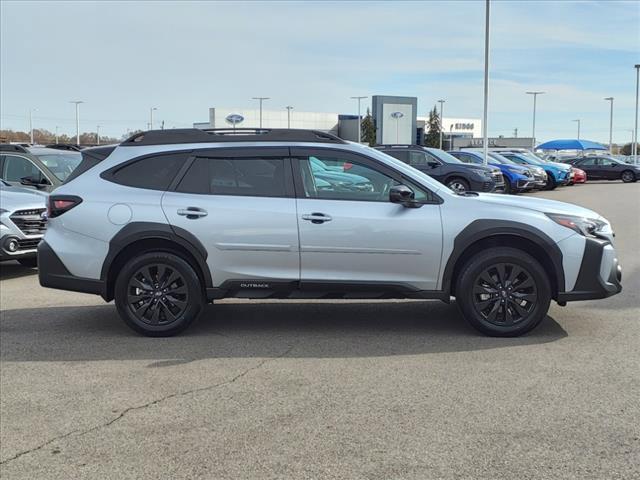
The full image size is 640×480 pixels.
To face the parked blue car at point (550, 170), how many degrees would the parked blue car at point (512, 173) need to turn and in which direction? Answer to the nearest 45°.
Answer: approximately 135° to its left

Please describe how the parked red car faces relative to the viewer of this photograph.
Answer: facing the viewer and to the right of the viewer

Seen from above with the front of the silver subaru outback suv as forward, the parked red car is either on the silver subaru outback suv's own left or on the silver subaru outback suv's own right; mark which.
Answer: on the silver subaru outback suv's own left

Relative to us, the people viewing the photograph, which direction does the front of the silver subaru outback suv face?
facing to the right of the viewer

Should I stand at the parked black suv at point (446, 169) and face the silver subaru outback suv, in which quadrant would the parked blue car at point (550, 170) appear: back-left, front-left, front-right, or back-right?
back-left

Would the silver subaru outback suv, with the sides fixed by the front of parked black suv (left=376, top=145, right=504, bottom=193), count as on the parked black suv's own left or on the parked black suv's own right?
on the parked black suv's own right

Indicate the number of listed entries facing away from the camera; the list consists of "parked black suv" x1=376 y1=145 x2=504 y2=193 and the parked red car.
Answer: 0
